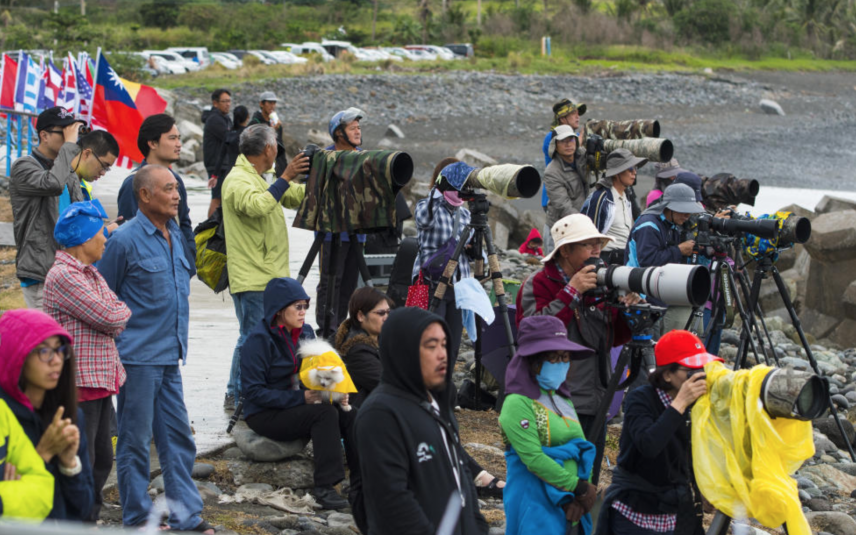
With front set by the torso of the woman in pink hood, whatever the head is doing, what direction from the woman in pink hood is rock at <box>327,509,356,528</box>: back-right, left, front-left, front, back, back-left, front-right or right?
left

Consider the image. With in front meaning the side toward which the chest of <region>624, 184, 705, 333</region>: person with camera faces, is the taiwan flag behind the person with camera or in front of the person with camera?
behind

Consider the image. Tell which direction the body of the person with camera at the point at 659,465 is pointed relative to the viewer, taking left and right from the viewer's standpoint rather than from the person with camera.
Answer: facing to the right of the viewer

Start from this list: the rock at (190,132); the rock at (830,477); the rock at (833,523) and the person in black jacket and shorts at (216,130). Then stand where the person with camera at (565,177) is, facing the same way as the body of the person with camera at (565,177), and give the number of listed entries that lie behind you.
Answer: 2

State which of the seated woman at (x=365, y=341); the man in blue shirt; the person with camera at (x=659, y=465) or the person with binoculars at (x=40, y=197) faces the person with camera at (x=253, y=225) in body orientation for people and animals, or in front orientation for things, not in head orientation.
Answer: the person with binoculars at (x=40, y=197)

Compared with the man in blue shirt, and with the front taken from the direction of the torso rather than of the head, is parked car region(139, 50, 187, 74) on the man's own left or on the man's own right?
on the man's own left

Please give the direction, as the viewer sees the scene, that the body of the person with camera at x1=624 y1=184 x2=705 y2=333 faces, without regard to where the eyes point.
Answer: to the viewer's right

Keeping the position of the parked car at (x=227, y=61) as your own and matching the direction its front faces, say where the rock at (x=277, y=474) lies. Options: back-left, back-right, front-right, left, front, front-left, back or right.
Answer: front-right

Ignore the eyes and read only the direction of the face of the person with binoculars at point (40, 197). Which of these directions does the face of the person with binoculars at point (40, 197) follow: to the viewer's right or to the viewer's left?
to the viewer's right

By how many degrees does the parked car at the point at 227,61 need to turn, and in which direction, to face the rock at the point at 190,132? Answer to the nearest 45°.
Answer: approximately 45° to its right

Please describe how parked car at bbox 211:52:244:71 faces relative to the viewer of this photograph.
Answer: facing the viewer and to the right of the viewer

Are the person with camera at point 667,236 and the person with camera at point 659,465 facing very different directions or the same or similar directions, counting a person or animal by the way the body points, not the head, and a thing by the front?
same or similar directions

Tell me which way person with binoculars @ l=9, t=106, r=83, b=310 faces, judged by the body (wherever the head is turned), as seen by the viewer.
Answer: to the viewer's right
